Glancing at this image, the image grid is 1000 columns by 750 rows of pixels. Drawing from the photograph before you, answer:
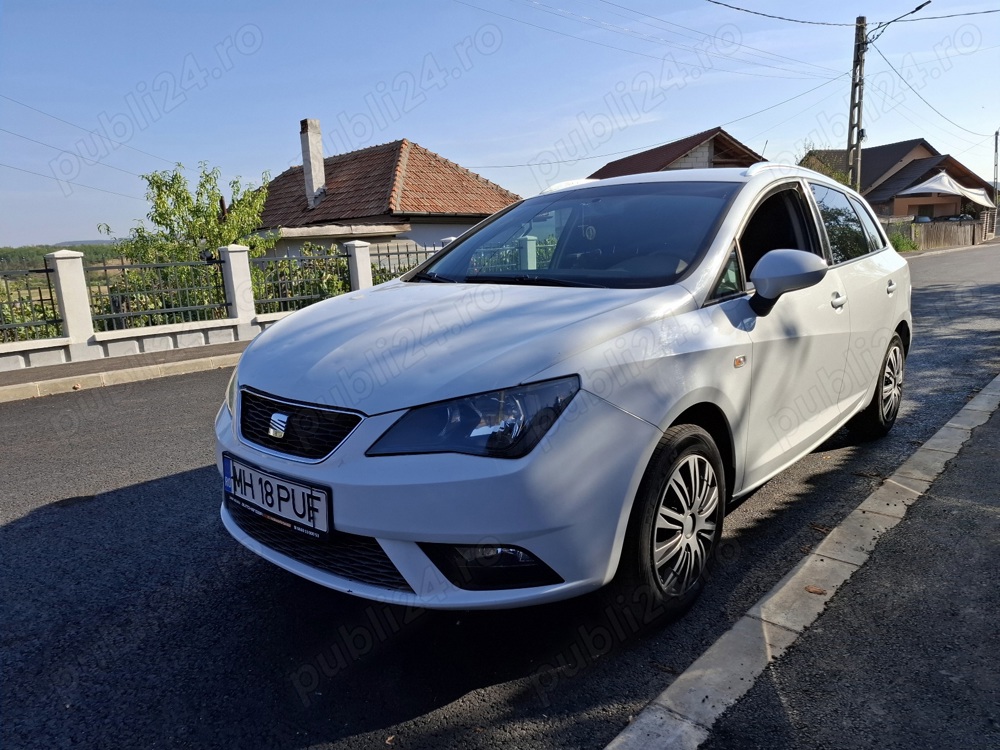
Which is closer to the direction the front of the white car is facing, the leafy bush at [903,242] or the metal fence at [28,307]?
the metal fence

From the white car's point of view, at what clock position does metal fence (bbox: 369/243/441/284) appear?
The metal fence is roughly at 4 o'clock from the white car.

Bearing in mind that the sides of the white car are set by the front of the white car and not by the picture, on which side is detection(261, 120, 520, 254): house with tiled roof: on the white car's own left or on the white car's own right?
on the white car's own right

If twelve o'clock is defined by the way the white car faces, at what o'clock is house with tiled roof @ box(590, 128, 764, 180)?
The house with tiled roof is roughly at 5 o'clock from the white car.

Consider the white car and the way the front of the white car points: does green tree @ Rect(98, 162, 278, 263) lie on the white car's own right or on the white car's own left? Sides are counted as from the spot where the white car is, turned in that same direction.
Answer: on the white car's own right

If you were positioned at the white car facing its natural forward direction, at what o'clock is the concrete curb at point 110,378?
The concrete curb is roughly at 3 o'clock from the white car.

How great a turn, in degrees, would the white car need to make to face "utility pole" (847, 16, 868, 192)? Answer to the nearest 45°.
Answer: approximately 180°

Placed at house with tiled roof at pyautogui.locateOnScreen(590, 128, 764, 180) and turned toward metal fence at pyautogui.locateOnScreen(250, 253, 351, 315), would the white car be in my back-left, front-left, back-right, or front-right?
front-left

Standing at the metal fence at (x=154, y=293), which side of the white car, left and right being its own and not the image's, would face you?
right

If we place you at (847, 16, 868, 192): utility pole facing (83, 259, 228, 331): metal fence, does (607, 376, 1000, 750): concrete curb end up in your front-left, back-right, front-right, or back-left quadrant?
front-left

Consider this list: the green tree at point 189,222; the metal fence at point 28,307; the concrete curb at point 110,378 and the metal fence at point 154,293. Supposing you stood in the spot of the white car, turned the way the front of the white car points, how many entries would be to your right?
4

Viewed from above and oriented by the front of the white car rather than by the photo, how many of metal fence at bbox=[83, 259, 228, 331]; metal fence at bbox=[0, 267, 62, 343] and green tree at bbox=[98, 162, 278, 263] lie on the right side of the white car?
3

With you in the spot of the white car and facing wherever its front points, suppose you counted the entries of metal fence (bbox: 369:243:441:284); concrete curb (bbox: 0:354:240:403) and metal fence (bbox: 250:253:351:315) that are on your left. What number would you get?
0

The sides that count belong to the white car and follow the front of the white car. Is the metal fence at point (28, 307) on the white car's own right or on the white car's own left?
on the white car's own right

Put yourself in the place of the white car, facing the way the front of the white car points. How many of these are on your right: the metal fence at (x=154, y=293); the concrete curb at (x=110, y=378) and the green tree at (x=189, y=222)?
3
